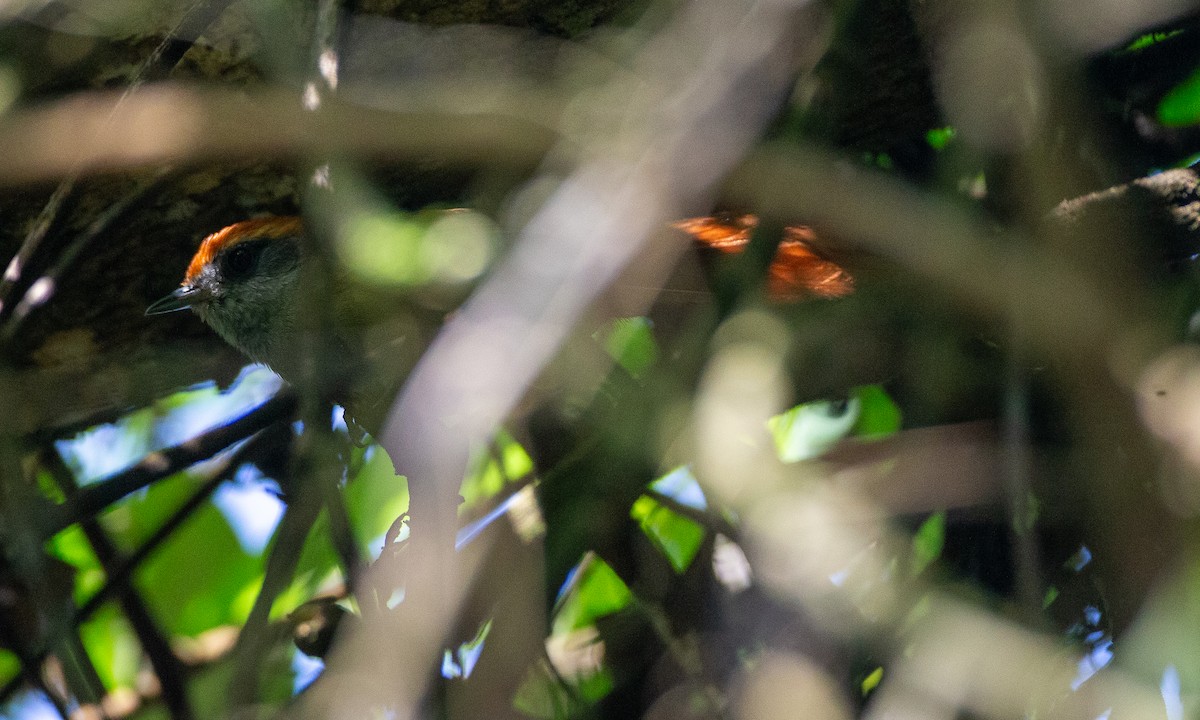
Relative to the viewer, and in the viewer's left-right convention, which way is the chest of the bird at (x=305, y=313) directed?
facing to the left of the viewer

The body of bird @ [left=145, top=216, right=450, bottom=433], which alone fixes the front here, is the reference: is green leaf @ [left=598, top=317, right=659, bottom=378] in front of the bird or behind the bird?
behind

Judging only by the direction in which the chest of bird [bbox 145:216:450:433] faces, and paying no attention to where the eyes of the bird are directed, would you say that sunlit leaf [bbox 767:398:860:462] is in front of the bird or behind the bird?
behind

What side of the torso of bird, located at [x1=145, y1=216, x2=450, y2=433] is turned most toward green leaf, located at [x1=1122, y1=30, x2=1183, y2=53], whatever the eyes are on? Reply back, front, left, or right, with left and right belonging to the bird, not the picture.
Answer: back

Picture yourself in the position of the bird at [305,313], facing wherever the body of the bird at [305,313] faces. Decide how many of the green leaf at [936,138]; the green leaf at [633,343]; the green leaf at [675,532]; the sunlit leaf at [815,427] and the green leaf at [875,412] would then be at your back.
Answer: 5

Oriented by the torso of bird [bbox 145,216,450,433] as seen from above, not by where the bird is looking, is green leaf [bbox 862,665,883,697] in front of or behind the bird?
behind

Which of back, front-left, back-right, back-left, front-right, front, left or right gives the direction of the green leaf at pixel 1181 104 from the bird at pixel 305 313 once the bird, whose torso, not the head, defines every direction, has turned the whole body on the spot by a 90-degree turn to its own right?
right
